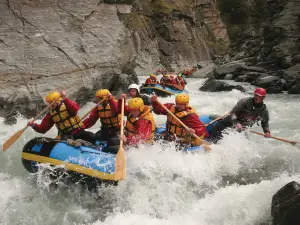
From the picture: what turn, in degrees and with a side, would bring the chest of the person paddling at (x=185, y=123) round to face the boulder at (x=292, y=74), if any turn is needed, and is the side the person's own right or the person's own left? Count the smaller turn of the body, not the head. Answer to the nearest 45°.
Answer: approximately 180°

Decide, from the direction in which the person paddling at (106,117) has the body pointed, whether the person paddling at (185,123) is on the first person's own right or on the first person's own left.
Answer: on the first person's own left

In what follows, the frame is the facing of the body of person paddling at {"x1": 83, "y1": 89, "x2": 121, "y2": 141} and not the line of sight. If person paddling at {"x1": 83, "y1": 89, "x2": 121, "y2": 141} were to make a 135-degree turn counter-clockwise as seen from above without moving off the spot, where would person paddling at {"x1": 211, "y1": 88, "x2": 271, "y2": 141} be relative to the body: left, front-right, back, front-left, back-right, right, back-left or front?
front

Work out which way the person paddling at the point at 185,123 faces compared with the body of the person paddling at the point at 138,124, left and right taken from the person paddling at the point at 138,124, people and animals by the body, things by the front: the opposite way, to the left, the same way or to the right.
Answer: the same way

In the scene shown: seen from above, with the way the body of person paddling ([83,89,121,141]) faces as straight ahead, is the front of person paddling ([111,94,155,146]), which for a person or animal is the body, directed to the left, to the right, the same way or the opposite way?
the same way

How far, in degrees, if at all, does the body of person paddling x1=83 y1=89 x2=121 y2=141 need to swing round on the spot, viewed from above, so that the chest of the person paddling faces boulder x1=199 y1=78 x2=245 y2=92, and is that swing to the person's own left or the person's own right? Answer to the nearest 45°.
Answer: approximately 180°

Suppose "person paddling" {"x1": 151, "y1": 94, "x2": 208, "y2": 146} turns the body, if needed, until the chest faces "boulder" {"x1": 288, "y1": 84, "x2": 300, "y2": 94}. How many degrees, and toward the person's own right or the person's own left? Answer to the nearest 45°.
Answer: approximately 180°

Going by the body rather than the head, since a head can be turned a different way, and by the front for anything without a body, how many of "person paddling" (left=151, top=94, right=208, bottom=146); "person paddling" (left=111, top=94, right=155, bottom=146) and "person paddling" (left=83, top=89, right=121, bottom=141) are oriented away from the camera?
0

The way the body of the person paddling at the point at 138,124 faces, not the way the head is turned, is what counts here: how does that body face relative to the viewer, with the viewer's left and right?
facing the viewer and to the left of the viewer

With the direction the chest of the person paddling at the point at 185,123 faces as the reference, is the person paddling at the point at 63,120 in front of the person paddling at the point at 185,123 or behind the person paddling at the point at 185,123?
in front

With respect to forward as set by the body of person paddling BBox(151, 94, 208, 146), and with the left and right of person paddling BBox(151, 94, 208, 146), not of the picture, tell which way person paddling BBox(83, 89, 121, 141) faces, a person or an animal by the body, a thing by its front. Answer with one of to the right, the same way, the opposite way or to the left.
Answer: the same way

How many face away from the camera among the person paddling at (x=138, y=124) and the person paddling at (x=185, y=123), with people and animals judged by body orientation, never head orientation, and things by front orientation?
0
